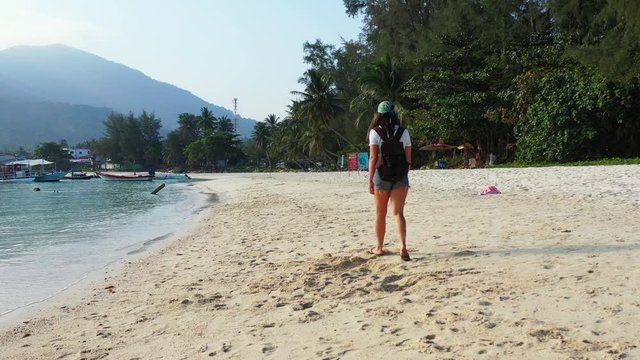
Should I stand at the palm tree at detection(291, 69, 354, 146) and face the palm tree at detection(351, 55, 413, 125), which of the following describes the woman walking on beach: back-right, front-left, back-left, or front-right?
front-right

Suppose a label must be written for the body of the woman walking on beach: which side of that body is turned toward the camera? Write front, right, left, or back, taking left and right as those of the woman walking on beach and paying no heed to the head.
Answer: back

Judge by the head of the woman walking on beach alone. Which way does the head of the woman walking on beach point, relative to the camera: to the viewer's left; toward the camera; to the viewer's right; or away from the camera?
away from the camera

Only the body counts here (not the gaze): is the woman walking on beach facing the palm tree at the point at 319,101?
yes

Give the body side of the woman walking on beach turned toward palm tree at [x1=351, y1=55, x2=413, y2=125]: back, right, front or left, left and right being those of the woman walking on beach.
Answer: front
